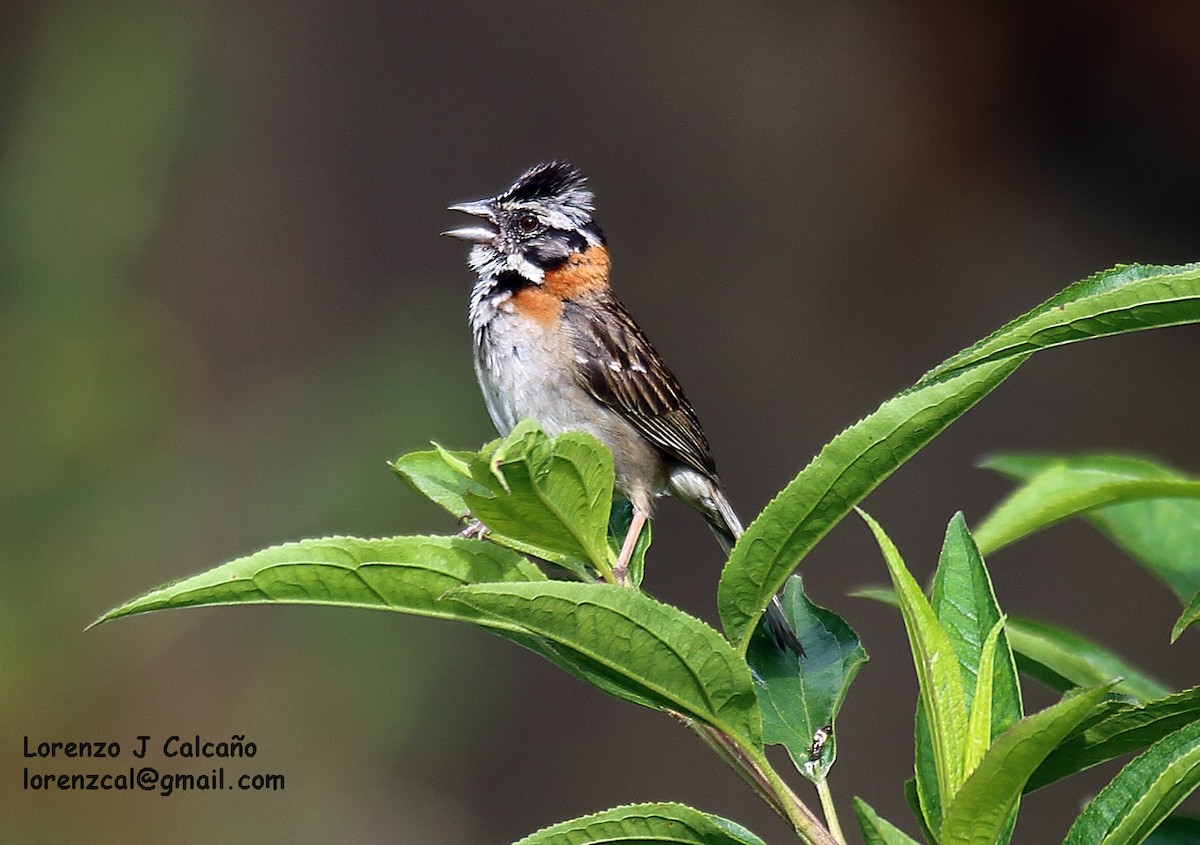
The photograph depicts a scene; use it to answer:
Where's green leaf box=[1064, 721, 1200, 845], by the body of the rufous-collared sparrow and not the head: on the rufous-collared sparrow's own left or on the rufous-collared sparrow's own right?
on the rufous-collared sparrow's own left

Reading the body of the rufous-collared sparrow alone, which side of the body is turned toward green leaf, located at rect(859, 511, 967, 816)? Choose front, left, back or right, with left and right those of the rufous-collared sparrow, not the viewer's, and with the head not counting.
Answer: left

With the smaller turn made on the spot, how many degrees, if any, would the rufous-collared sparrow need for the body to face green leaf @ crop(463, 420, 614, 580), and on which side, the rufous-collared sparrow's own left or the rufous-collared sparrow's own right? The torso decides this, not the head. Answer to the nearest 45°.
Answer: approximately 90° to the rufous-collared sparrow's own left

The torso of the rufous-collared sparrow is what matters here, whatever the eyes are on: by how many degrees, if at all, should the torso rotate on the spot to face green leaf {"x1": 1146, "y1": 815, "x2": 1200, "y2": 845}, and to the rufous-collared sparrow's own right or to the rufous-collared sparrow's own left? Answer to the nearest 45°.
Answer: approximately 90° to the rufous-collared sparrow's own left

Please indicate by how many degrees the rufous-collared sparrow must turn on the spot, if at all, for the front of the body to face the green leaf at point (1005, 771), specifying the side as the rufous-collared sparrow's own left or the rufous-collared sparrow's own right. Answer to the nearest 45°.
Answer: approximately 90° to the rufous-collared sparrow's own left

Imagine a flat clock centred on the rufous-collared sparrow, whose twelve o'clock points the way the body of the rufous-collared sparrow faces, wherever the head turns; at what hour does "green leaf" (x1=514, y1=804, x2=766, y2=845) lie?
The green leaf is roughly at 9 o'clock from the rufous-collared sparrow.

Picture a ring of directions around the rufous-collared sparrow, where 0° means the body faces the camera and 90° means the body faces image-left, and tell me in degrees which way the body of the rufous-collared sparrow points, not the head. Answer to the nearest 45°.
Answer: approximately 90°

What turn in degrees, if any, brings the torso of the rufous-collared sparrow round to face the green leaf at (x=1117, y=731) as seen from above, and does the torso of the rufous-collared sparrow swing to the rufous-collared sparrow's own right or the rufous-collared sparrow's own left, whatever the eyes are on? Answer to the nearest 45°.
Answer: approximately 90° to the rufous-collared sparrow's own left
